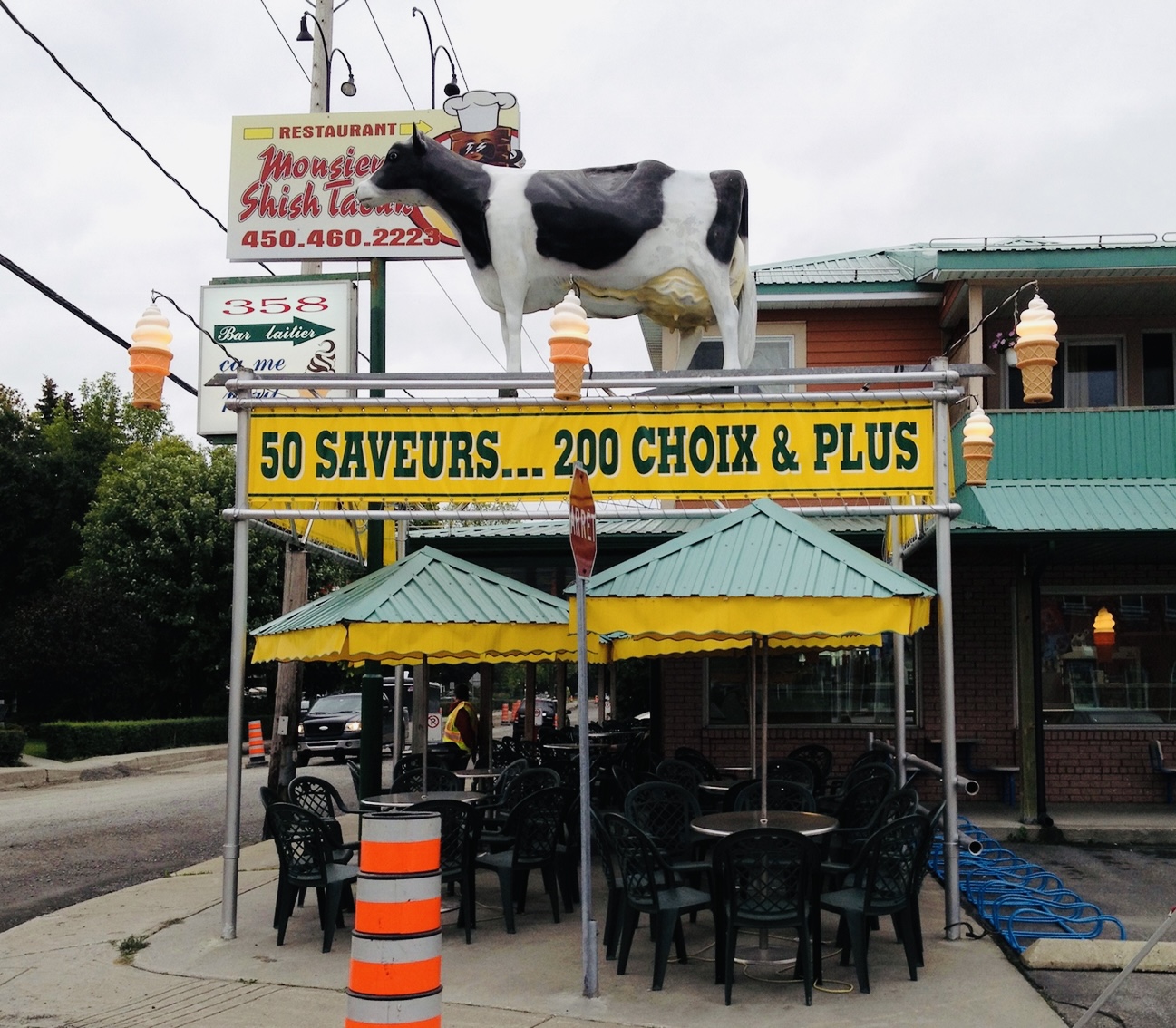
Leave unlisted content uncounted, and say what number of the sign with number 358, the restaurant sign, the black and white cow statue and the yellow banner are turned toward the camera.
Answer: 3

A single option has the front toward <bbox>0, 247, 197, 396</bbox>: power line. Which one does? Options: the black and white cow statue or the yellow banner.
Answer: the black and white cow statue

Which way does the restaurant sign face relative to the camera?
toward the camera

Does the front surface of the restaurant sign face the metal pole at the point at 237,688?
yes

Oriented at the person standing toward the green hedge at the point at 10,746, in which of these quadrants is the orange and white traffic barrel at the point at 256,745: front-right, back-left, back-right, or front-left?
front-right

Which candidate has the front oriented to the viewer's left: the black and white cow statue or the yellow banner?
the black and white cow statue

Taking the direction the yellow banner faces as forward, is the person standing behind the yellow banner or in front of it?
behind

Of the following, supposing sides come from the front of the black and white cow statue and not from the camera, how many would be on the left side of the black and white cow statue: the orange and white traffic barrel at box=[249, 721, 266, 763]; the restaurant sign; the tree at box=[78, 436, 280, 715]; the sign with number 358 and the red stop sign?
1

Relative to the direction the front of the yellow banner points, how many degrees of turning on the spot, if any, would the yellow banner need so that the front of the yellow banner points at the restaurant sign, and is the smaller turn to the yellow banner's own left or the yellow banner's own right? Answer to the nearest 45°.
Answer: approximately 135° to the yellow banner's own right

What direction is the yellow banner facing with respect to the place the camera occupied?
facing the viewer

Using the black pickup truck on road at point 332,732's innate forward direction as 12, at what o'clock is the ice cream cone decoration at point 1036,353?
The ice cream cone decoration is roughly at 10 o'clock from the black pickup truck on road.

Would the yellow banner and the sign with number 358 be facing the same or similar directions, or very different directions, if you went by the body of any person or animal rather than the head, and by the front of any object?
same or similar directions

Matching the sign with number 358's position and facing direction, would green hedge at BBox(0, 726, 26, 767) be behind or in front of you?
behind

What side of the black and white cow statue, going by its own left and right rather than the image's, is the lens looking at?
left

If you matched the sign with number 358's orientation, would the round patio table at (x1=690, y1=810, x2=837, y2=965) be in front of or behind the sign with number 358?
in front

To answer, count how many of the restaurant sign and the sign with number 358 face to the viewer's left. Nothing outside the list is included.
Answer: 0

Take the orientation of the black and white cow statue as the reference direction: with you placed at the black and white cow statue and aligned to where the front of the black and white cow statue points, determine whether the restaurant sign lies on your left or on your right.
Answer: on your right

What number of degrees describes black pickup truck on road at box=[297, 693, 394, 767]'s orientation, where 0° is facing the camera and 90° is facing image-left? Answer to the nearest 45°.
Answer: approximately 45°

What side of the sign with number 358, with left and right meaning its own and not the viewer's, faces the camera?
front
